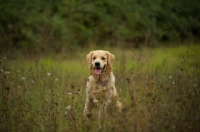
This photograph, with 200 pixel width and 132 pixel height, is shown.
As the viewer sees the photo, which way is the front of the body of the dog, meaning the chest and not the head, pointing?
toward the camera
